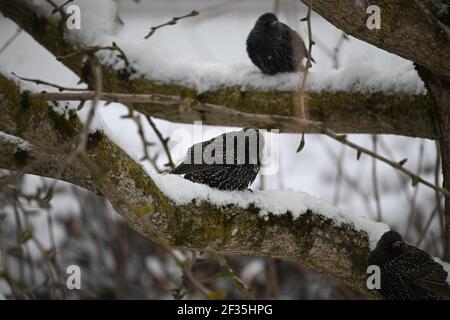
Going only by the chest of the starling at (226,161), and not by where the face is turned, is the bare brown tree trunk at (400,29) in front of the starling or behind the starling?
in front

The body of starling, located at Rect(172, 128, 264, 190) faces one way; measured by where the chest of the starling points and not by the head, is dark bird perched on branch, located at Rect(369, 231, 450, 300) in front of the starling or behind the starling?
in front

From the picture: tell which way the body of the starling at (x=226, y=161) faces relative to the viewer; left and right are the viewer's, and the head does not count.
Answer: facing to the right of the viewer

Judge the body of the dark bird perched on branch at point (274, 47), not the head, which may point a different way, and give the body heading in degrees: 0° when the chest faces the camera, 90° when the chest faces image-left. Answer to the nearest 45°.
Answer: approximately 45°

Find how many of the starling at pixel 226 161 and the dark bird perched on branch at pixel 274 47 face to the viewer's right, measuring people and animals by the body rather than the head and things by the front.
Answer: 1
